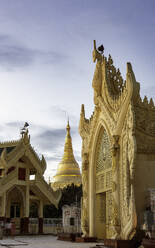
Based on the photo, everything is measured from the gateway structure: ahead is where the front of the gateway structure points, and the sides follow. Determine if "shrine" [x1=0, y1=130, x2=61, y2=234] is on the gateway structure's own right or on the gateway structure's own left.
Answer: on the gateway structure's own right

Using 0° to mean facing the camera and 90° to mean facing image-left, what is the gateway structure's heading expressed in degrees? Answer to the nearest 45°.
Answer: approximately 45°
